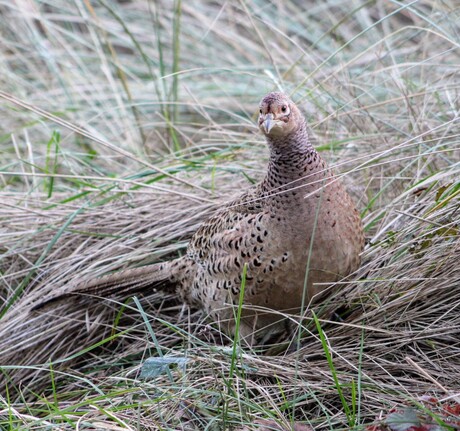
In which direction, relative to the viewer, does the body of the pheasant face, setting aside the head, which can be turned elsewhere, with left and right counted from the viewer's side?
facing the viewer and to the right of the viewer
